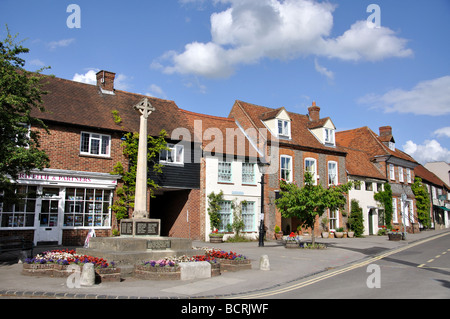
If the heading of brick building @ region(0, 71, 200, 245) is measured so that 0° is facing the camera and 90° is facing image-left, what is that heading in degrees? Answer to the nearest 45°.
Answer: approximately 0°

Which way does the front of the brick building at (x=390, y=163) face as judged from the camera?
facing the viewer and to the right of the viewer

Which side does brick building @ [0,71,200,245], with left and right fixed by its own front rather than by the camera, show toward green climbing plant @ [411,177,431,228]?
left

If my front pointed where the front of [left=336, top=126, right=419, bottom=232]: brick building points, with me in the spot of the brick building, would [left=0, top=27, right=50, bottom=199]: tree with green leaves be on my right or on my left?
on my right

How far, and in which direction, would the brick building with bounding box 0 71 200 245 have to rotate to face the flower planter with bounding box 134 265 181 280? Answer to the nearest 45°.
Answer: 0° — it already faces it

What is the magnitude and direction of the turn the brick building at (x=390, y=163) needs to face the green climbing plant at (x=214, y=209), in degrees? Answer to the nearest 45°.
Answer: approximately 90° to its right

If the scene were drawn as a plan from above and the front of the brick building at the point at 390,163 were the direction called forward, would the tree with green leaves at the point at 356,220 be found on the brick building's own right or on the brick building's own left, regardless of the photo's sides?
on the brick building's own right

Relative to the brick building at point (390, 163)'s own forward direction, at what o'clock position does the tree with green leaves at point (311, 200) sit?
The tree with green leaves is roughly at 2 o'clock from the brick building.

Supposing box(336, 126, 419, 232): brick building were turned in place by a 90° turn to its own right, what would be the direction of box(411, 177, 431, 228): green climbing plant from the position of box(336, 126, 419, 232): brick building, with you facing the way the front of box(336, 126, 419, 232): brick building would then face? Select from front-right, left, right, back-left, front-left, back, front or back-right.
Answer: back

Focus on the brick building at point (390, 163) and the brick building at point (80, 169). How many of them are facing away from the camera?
0

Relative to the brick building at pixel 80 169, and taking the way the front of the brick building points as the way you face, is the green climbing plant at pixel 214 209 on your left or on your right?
on your left

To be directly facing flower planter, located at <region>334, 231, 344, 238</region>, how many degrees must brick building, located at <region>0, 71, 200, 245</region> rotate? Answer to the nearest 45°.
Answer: approximately 90° to its left

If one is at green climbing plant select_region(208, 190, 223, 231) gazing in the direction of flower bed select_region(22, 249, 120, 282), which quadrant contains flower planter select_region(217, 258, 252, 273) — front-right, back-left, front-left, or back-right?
front-left

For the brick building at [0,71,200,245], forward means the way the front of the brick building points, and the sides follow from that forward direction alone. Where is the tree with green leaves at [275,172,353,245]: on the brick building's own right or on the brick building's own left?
on the brick building's own left

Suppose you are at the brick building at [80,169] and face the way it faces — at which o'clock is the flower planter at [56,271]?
The flower planter is roughly at 12 o'clock from the brick building.

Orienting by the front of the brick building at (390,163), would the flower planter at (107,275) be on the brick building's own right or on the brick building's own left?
on the brick building's own right

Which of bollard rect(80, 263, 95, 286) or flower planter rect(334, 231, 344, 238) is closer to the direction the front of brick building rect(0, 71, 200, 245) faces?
the bollard

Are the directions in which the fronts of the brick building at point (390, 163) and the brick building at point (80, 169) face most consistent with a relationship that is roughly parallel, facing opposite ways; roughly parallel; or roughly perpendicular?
roughly parallel

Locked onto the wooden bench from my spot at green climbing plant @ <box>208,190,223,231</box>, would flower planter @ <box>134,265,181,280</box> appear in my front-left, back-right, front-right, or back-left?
front-left
